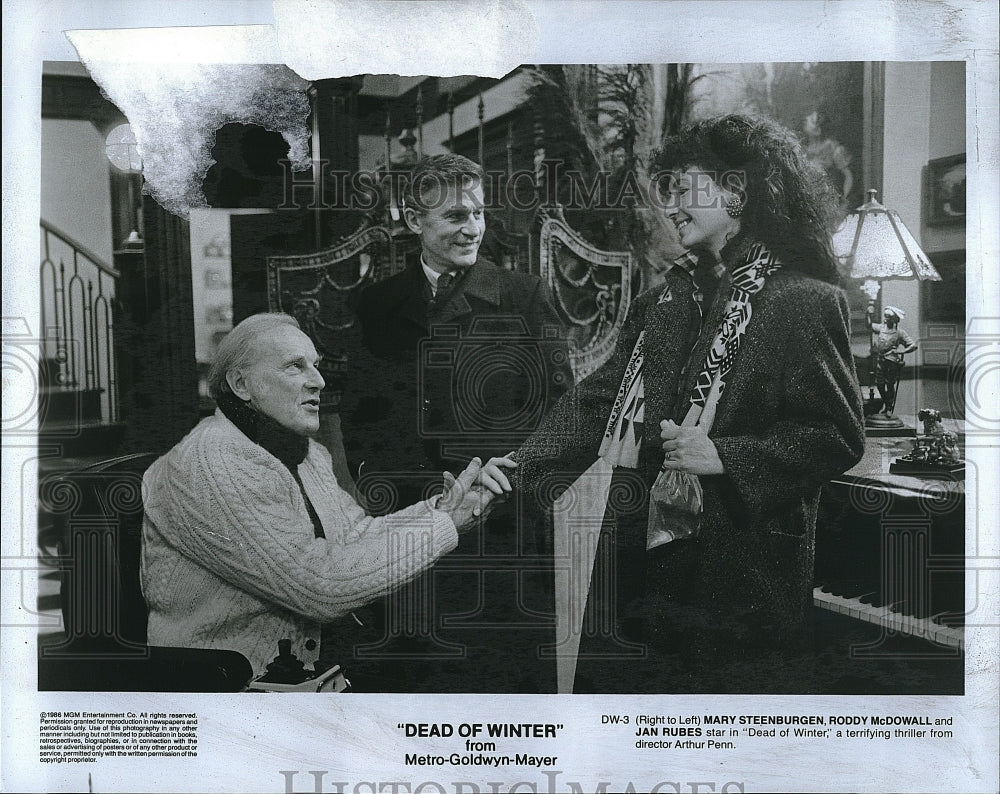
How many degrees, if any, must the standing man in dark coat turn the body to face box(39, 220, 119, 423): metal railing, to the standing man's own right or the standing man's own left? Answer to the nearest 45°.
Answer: approximately 90° to the standing man's own right

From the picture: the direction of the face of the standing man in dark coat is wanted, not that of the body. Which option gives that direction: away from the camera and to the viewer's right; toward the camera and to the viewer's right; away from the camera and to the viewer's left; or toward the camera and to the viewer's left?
toward the camera and to the viewer's right

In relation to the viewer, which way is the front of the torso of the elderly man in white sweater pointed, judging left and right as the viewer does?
facing the viewer and to the right of the viewer

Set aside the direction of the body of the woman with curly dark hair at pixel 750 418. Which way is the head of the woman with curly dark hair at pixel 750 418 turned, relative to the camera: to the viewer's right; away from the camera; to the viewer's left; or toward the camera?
to the viewer's left

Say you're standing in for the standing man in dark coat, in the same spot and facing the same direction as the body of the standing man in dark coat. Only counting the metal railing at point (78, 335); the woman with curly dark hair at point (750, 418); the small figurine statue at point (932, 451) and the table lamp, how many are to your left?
3

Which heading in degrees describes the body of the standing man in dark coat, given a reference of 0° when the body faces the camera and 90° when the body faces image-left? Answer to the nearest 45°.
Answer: approximately 0°

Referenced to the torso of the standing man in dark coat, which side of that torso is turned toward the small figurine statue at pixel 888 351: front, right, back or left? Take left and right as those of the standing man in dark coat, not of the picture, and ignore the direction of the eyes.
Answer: left

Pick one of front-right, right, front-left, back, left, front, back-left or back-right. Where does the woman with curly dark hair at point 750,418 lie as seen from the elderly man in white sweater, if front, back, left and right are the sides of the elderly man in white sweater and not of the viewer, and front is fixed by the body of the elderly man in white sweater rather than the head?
front-left

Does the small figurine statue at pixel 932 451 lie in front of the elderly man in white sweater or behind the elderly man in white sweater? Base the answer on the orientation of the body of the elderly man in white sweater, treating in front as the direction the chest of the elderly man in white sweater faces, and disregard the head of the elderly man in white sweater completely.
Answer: in front
